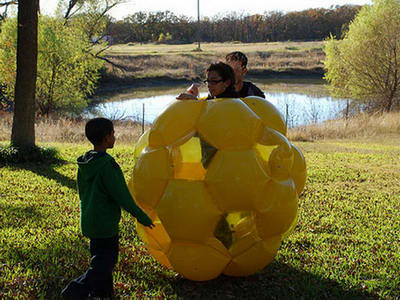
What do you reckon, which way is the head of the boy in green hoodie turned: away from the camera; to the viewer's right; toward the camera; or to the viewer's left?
to the viewer's right

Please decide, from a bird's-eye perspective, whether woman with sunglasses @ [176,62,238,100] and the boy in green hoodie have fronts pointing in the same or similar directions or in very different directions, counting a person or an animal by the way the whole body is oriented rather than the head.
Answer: very different directions

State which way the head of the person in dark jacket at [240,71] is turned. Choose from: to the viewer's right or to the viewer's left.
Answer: to the viewer's left

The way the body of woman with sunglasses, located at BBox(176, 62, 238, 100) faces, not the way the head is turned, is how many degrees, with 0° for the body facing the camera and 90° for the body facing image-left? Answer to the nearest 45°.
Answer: approximately 45°

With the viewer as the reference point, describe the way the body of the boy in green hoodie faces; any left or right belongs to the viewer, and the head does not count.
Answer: facing away from the viewer and to the right of the viewer
